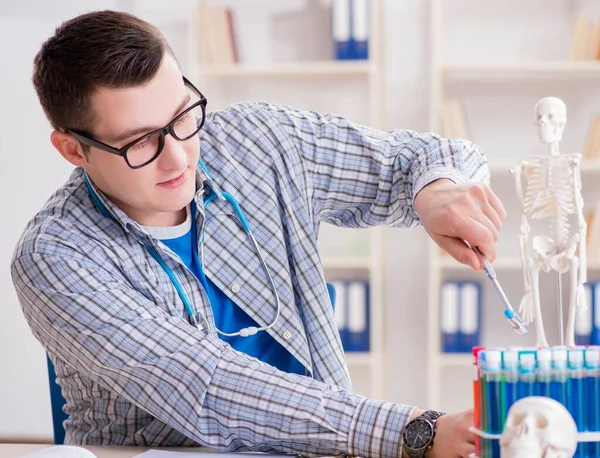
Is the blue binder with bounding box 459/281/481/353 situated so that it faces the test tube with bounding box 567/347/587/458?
yes

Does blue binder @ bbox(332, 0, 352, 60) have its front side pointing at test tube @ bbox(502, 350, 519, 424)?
yes

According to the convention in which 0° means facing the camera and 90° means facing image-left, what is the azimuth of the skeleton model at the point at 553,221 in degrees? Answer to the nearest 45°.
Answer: approximately 45°

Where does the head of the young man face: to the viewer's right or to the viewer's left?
to the viewer's right

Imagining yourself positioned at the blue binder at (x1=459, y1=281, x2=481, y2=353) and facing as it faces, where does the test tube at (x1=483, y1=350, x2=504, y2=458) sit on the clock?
The test tube is roughly at 12 o'clock from the blue binder.

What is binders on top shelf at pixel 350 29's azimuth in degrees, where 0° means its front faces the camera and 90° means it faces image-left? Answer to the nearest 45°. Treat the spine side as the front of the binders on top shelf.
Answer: approximately 0°
